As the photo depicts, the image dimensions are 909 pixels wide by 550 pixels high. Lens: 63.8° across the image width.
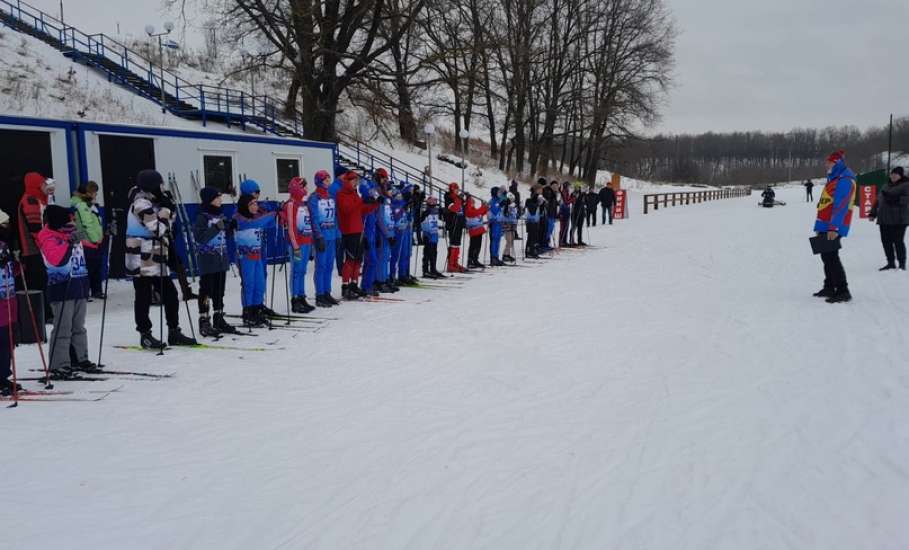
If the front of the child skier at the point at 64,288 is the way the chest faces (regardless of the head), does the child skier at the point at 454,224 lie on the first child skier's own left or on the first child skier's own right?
on the first child skier's own left

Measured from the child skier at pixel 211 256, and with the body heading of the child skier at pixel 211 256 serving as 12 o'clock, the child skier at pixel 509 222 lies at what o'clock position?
the child skier at pixel 509 222 is roughly at 9 o'clock from the child skier at pixel 211 256.

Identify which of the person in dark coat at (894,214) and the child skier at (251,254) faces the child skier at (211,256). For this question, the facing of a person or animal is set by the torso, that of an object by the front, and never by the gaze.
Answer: the person in dark coat

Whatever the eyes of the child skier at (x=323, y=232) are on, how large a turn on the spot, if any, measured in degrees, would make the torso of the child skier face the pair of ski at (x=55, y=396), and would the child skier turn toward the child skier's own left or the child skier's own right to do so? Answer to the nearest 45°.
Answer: approximately 90° to the child skier's own right

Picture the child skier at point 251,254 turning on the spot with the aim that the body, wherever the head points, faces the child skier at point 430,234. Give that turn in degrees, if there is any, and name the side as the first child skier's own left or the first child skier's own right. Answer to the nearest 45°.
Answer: approximately 90° to the first child skier's own left

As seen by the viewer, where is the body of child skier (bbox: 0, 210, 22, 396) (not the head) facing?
to the viewer's right

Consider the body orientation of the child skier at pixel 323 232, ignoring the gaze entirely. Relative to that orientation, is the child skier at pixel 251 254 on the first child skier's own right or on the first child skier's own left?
on the first child skier's own right

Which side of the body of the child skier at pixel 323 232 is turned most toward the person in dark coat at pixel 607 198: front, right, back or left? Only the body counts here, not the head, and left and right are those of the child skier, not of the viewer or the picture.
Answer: left

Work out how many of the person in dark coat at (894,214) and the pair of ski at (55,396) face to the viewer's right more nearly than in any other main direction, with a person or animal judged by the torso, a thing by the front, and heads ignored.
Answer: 1

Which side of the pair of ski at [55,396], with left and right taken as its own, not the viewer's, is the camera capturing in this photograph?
right

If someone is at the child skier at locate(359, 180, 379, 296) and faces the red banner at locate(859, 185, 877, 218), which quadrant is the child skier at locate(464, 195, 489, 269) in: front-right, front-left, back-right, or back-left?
front-left

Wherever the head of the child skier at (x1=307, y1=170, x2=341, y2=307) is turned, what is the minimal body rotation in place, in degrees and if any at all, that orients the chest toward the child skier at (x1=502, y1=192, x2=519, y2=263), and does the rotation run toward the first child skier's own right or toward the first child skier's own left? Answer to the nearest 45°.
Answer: approximately 90° to the first child skier's own left

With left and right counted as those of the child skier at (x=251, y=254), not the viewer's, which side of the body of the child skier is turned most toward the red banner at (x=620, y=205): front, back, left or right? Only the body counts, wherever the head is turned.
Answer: left

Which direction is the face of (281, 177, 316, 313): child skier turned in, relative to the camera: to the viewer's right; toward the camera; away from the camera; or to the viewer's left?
to the viewer's right

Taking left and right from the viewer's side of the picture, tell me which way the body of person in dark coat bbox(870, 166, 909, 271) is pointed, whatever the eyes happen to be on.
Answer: facing the viewer and to the left of the viewer

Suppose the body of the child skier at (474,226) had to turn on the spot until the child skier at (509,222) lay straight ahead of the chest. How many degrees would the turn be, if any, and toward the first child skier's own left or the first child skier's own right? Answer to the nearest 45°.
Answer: approximately 90° to the first child skier's own left

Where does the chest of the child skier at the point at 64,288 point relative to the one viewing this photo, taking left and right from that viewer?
facing the viewer and to the right of the viewer

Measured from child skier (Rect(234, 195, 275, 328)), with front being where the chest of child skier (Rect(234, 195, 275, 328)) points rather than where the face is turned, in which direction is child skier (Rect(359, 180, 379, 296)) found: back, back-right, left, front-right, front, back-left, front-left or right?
left

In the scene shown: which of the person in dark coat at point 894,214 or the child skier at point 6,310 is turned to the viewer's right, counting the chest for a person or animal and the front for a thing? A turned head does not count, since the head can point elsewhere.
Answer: the child skier

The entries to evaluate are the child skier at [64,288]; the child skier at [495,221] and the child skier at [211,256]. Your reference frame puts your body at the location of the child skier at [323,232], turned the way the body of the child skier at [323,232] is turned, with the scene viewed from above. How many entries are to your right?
2

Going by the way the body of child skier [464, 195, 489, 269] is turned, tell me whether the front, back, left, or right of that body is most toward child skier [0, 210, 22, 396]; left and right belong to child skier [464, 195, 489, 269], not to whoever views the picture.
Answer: right

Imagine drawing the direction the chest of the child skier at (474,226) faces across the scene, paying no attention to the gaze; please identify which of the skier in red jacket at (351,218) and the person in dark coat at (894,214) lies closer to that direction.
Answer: the person in dark coat
